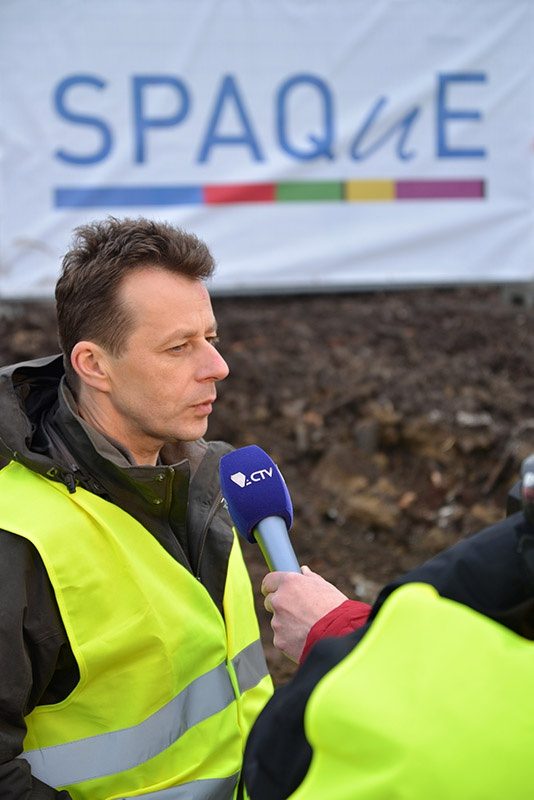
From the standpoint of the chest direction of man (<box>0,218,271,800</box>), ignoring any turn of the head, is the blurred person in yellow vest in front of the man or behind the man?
in front

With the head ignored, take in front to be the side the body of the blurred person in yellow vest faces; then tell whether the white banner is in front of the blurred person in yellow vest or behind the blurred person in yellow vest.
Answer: in front

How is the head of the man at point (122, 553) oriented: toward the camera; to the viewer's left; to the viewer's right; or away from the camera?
to the viewer's right

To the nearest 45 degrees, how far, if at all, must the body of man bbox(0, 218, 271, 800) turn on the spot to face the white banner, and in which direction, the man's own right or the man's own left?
approximately 135° to the man's own left

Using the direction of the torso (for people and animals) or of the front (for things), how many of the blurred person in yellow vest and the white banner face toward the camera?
1

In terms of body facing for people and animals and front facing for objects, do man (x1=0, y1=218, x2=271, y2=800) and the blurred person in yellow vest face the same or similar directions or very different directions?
very different directions

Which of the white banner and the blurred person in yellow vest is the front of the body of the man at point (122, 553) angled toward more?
the blurred person in yellow vest

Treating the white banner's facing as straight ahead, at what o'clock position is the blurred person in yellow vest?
The blurred person in yellow vest is roughly at 12 o'clock from the white banner.

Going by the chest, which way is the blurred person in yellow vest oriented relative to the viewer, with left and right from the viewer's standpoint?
facing away from the viewer and to the left of the viewer

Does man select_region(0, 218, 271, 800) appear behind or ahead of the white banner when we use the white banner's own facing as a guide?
ahead
